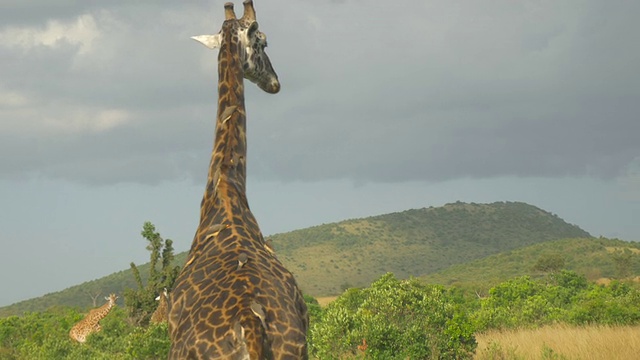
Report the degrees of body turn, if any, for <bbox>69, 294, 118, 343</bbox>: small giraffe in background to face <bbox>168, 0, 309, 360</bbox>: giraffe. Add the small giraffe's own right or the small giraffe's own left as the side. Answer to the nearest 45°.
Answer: approximately 90° to the small giraffe's own right

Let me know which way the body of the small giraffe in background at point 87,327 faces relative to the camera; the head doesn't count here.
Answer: to the viewer's right

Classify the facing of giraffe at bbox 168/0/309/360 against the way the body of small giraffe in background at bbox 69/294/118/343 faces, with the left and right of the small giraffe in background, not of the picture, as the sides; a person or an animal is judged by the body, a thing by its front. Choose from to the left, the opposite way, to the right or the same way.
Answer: to the left

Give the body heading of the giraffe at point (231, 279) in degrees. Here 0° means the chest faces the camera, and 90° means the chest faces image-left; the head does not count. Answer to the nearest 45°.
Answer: approximately 180°

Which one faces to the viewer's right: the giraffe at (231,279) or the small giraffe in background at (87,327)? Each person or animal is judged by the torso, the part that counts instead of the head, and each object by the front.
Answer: the small giraffe in background

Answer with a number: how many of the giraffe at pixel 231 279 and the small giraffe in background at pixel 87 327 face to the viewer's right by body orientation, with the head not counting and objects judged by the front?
1

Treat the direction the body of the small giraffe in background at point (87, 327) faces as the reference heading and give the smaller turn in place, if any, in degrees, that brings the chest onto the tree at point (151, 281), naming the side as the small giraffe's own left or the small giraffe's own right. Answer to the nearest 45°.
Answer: approximately 45° to the small giraffe's own right

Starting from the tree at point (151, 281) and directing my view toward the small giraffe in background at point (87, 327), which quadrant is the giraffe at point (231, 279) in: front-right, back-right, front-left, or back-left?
back-left

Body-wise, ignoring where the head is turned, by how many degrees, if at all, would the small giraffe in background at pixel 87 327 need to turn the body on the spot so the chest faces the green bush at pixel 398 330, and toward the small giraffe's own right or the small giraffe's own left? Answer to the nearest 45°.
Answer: approximately 45° to the small giraffe's own right

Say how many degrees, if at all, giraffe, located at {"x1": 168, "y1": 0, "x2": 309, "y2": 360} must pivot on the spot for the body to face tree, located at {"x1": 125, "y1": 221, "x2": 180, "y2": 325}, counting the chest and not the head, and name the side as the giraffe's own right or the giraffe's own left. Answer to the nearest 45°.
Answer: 0° — it already faces it
